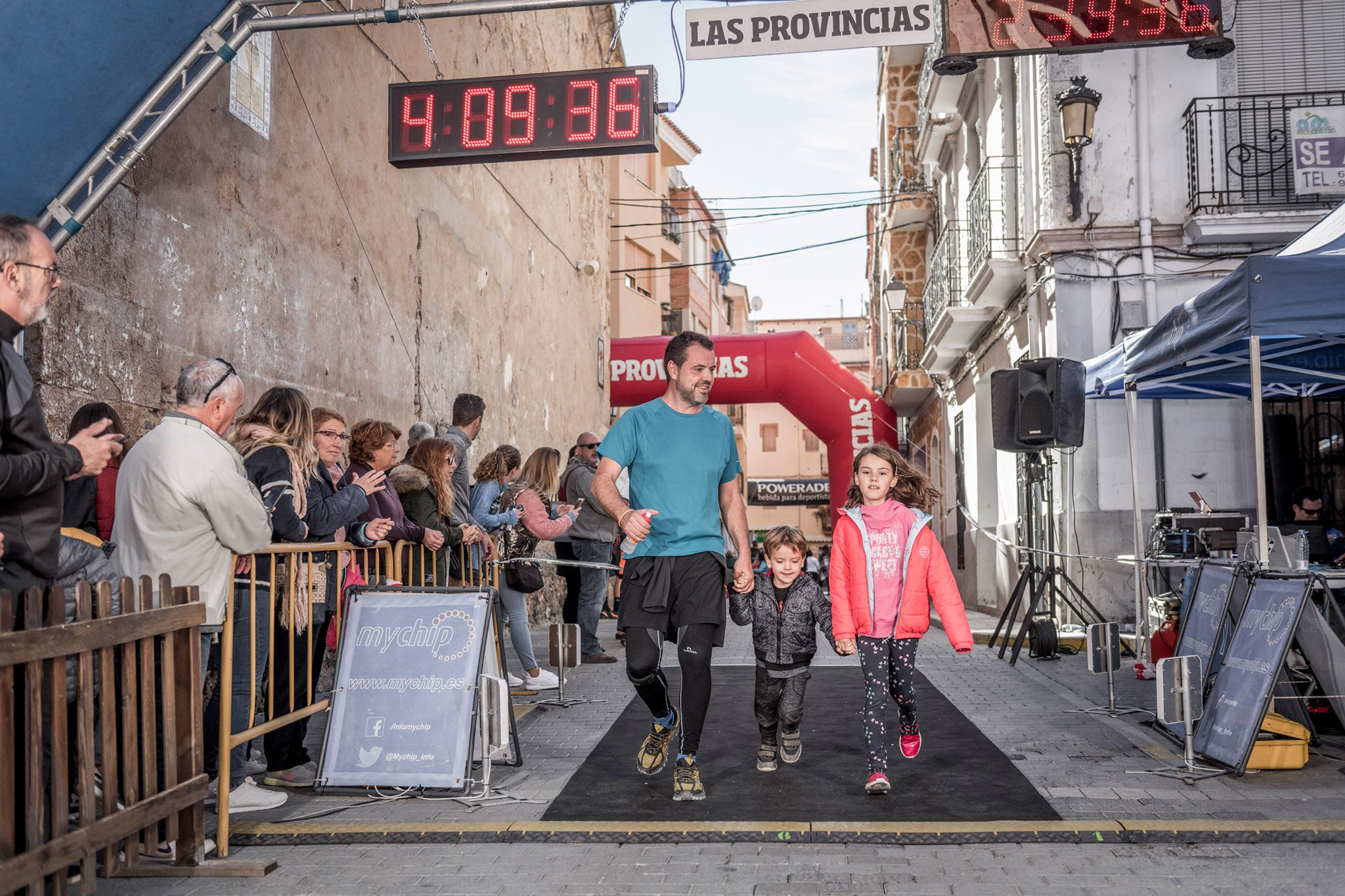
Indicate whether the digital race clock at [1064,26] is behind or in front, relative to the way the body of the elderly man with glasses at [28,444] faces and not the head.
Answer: in front

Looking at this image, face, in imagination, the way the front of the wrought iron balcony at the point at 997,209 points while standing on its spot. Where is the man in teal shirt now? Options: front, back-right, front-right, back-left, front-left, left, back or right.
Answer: left

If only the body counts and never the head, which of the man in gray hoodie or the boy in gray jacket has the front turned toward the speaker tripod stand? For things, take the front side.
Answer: the man in gray hoodie

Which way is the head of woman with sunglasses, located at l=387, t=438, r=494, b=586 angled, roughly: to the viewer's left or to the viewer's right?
to the viewer's right

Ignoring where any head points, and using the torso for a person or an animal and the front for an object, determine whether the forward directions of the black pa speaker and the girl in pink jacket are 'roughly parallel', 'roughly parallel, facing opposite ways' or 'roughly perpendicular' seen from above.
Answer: roughly parallel

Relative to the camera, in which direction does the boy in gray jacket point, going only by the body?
toward the camera

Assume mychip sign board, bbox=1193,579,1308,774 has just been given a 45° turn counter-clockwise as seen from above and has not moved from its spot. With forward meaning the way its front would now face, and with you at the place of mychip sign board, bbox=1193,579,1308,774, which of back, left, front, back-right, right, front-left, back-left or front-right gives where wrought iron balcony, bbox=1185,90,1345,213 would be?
back

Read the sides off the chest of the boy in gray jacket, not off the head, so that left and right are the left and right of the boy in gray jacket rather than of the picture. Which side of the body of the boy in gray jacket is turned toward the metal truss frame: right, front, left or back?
right

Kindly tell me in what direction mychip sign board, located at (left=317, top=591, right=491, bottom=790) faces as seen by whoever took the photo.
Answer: facing the viewer

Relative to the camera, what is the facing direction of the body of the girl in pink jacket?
toward the camera

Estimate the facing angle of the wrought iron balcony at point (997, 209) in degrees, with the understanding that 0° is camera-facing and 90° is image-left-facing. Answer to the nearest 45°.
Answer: approximately 90°

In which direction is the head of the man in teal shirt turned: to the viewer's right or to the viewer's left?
to the viewer's right

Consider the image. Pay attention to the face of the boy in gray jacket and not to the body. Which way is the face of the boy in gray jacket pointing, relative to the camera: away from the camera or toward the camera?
toward the camera

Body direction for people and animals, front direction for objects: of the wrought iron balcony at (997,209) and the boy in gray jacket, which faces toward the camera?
the boy in gray jacket

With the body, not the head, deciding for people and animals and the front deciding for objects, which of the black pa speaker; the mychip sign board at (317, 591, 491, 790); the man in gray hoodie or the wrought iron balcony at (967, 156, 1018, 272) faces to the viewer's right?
the man in gray hoodie

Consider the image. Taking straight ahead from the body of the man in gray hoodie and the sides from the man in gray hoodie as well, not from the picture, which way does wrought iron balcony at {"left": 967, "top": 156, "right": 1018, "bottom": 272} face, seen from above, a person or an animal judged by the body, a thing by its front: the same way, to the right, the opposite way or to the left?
the opposite way

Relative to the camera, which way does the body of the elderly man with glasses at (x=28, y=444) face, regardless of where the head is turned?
to the viewer's right
